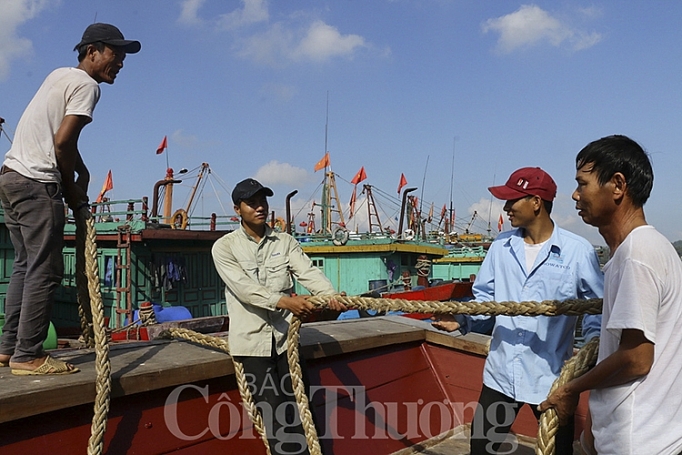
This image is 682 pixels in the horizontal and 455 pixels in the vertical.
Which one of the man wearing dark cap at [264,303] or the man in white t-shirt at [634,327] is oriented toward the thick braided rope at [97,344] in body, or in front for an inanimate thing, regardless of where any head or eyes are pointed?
the man in white t-shirt

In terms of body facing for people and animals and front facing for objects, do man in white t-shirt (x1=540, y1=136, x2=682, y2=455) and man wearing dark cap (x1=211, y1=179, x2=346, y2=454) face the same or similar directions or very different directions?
very different directions

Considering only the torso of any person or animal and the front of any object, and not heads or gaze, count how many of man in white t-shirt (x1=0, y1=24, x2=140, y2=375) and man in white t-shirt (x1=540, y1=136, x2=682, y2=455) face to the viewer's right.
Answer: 1

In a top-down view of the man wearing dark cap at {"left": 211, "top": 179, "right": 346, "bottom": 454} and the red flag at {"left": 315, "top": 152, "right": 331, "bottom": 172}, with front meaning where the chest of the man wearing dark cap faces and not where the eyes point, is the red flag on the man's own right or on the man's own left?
on the man's own left

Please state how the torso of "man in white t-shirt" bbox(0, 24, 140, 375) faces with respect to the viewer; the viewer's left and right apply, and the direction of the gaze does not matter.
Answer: facing to the right of the viewer

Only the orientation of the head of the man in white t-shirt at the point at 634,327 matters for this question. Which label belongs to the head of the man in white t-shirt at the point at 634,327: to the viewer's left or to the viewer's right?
to the viewer's left

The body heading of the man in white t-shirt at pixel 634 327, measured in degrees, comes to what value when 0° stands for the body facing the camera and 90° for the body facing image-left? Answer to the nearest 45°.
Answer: approximately 90°

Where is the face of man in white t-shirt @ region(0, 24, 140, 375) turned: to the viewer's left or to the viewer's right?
to the viewer's right

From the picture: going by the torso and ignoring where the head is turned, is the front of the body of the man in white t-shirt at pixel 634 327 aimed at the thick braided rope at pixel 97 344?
yes

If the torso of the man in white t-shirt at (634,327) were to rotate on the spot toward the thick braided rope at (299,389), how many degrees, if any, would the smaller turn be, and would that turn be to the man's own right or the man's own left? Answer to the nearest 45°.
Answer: approximately 45° to the man's own right
